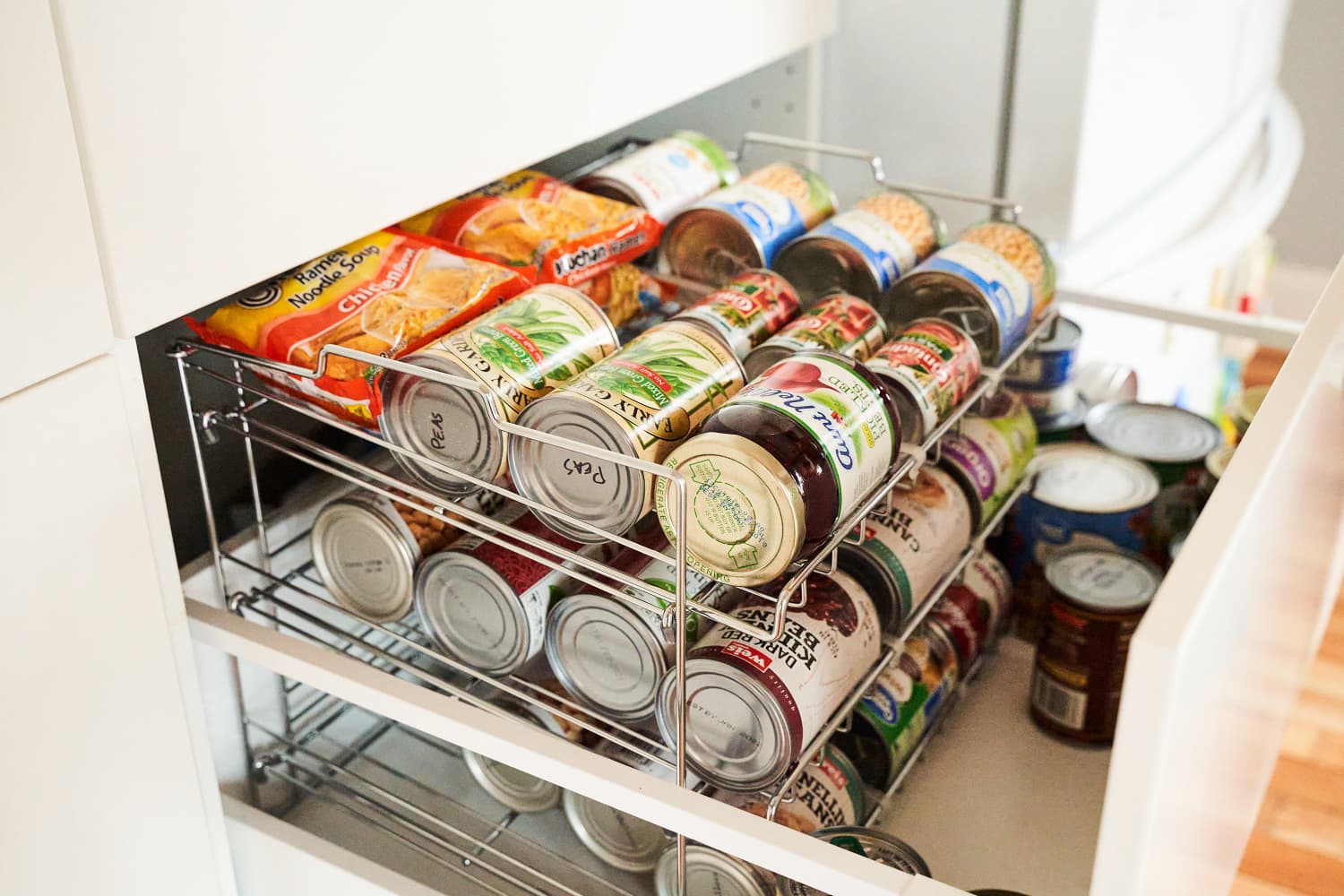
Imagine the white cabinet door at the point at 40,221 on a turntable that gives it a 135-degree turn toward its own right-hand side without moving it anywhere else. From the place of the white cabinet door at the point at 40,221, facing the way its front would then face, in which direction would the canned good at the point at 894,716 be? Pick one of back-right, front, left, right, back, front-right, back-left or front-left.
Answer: back

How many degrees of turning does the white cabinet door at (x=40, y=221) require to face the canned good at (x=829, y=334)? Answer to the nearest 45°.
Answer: approximately 45° to its left

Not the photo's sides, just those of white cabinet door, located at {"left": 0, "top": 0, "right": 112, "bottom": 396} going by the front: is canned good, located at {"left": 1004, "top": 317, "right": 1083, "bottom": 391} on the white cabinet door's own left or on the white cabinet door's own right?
on the white cabinet door's own left

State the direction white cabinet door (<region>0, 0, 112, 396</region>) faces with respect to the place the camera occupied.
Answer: facing the viewer and to the right of the viewer

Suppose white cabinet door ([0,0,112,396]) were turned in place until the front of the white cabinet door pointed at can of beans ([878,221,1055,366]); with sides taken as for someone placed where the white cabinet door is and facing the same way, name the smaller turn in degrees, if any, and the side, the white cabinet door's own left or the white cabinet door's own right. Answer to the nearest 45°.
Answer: approximately 45° to the white cabinet door's own left

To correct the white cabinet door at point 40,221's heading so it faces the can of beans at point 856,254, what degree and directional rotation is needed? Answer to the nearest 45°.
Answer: approximately 45° to its left

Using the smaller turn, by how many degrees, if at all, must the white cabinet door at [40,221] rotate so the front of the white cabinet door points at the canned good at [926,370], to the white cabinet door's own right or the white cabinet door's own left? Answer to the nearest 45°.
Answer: approximately 45° to the white cabinet door's own left

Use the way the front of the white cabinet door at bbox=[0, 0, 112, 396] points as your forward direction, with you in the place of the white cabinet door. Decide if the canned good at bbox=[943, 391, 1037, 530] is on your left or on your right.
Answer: on your left

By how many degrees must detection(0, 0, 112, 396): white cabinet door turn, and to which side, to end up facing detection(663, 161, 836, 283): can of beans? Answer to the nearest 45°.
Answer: approximately 90° to its left
